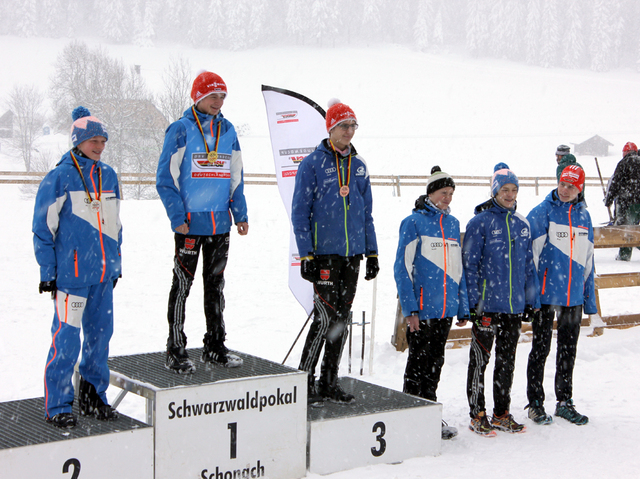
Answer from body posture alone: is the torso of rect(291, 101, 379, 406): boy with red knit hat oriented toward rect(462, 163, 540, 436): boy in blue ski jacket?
no

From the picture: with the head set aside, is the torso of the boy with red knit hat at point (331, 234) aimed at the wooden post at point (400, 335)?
no

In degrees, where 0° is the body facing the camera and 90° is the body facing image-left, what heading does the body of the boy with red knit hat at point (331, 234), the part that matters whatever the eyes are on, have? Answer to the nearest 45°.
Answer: approximately 315°

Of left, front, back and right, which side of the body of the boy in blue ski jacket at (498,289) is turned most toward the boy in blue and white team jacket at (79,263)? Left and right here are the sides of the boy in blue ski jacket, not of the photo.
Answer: right

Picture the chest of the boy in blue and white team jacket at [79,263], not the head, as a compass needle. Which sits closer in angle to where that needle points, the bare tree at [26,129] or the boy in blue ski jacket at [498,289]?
the boy in blue ski jacket

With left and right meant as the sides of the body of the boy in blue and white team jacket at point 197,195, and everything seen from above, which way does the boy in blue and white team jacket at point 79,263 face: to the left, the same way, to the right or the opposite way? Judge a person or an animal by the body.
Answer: the same way

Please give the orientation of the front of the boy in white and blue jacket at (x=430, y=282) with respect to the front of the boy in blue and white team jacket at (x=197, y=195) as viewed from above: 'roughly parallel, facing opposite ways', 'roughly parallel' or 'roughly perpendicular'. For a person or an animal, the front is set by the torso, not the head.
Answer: roughly parallel

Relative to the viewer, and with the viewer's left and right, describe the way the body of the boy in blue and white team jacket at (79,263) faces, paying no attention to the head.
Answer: facing the viewer and to the right of the viewer

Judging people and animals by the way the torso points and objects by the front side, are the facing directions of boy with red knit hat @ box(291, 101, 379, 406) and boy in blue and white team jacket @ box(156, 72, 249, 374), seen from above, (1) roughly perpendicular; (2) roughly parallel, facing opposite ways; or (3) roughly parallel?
roughly parallel

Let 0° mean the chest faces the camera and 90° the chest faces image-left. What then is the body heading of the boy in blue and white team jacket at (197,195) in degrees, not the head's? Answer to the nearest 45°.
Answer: approximately 315°

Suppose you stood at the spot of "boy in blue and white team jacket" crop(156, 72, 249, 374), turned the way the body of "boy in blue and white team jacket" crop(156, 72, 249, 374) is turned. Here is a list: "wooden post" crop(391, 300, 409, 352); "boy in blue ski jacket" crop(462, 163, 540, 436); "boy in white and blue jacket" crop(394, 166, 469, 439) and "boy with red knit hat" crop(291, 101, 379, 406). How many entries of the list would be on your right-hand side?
0

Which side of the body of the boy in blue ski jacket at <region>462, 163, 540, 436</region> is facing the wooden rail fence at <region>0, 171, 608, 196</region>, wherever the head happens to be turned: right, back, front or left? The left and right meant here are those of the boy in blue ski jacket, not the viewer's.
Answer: back

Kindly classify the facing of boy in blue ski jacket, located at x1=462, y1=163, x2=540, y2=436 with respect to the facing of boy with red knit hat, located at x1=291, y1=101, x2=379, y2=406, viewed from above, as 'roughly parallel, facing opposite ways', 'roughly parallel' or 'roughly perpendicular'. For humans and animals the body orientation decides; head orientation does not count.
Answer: roughly parallel

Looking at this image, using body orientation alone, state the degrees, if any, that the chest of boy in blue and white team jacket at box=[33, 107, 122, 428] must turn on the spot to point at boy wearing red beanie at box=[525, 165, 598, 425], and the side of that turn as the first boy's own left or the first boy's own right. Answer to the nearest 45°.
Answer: approximately 45° to the first boy's own left

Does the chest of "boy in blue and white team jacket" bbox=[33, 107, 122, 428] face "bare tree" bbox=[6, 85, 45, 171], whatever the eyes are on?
no

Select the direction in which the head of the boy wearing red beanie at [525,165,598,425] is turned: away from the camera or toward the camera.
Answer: toward the camera

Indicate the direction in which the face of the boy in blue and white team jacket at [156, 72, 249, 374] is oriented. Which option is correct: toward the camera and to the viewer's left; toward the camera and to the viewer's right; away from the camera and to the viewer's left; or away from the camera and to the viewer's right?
toward the camera and to the viewer's right

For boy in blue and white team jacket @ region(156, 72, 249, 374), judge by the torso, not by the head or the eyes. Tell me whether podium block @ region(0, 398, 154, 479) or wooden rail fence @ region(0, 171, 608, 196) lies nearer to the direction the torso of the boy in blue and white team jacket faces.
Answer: the podium block

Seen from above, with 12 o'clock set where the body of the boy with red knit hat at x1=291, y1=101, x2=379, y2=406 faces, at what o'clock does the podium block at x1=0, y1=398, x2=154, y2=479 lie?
The podium block is roughly at 3 o'clock from the boy with red knit hat.
